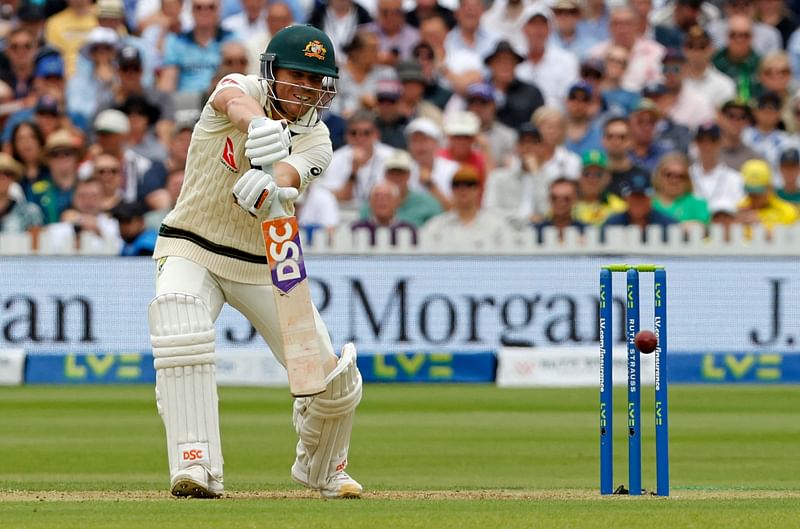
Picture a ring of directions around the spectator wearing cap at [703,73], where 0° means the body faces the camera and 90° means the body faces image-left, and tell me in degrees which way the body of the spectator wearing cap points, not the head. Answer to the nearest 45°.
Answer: approximately 0°

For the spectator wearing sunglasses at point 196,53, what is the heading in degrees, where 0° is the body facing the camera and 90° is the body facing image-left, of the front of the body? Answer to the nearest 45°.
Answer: approximately 0°

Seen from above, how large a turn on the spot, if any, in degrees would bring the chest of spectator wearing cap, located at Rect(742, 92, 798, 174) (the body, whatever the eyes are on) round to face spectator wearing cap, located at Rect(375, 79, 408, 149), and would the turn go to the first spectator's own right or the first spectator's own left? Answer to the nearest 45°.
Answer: approximately 90° to the first spectator's own right
